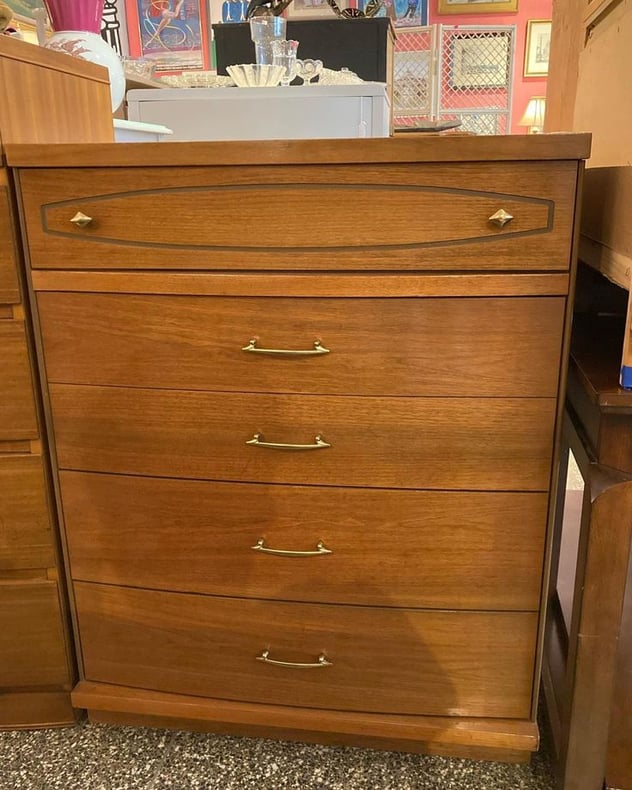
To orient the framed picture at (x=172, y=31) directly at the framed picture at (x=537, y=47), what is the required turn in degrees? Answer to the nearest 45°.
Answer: approximately 90° to its left

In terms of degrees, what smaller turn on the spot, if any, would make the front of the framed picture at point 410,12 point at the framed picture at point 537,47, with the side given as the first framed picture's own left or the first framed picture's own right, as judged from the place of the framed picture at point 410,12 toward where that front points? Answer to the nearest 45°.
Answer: approximately 90° to the first framed picture's own left

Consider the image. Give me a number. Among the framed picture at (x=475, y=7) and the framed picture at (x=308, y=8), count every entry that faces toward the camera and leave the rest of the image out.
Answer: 2

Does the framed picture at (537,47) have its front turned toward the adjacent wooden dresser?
yes

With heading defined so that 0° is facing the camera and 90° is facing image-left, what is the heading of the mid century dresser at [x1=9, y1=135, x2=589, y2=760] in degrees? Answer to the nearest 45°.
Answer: approximately 0°

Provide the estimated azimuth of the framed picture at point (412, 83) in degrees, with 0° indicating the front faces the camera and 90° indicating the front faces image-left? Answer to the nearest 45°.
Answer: approximately 0°
